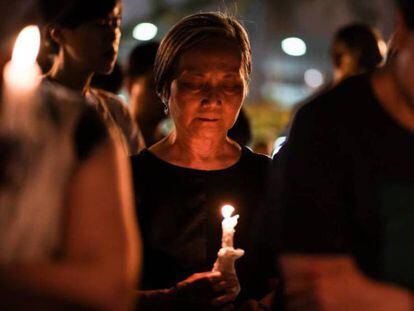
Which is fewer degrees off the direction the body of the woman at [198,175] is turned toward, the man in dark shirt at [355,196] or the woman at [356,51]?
the man in dark shirt

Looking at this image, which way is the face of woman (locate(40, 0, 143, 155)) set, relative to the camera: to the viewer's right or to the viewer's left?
to the viewer's right

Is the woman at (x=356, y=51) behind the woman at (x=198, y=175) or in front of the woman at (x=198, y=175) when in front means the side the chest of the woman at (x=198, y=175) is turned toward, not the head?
behind

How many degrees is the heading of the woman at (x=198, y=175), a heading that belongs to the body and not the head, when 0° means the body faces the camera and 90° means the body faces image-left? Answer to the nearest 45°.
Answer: approximately 0°
